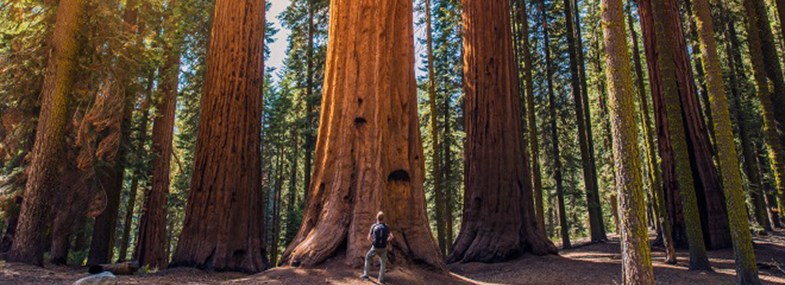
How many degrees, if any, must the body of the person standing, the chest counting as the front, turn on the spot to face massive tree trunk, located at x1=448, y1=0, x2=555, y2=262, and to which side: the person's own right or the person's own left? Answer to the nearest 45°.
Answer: approximately 45° to the person's own right

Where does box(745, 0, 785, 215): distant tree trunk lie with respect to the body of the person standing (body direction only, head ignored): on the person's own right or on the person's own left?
on the person's own right

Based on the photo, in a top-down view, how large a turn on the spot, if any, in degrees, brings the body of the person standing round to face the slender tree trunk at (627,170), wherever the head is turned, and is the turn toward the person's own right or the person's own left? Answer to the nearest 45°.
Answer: approximately 90° to the person's own right

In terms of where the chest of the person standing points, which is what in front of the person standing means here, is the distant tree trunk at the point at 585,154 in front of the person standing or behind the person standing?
in front

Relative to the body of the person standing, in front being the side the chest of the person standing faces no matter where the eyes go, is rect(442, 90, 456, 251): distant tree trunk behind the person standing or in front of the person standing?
in front

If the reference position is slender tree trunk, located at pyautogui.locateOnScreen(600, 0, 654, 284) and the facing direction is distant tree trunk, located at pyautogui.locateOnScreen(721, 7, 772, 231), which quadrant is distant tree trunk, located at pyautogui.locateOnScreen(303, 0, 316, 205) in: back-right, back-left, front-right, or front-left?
front-left

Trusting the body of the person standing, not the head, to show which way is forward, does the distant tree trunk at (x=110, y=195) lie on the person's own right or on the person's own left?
on the person's own left

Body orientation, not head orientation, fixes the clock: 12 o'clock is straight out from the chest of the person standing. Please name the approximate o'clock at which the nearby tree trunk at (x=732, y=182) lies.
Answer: The nearby tree trunk is roughly at 3 o'clock from the person standing.

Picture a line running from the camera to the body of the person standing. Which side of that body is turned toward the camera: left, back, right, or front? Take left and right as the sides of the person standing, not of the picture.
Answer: back

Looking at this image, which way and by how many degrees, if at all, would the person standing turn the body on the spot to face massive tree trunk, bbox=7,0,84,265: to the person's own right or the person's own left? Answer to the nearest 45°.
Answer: approximately 90° to the person's own left

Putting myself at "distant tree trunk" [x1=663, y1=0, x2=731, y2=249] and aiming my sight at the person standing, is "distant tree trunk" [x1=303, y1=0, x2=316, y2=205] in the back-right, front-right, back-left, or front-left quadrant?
front-right

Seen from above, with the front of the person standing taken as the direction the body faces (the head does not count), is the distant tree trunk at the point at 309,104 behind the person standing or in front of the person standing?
in front

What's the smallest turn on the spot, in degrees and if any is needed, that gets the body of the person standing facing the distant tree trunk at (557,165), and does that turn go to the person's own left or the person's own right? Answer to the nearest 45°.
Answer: approximately 45° to the person's own right
